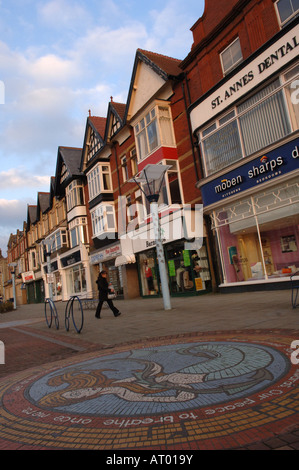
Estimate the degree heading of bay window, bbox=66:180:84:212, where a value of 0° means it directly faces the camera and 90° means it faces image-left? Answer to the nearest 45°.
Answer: approximately 45°

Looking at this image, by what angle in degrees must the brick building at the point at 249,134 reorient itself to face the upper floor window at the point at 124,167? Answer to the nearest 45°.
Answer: approximately 90° to its right

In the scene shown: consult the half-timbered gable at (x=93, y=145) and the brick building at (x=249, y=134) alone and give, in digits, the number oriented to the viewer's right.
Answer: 0

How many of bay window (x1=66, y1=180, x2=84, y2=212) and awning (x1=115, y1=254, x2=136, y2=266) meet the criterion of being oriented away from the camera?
0

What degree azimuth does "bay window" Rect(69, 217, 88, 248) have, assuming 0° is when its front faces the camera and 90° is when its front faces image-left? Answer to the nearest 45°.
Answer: approximately 45°

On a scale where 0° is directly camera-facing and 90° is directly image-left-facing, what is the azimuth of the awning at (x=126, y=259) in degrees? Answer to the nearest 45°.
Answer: approximately 45°

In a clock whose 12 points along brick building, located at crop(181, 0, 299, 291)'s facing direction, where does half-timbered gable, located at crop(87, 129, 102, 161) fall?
The half-timbered gable is roughly at 3 o'clock from the brick building.

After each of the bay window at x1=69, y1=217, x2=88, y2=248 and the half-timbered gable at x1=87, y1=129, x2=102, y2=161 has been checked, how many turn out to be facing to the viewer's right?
0

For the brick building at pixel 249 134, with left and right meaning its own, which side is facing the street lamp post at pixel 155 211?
front

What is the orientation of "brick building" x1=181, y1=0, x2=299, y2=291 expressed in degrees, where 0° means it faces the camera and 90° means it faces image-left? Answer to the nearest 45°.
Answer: approximately 45°
